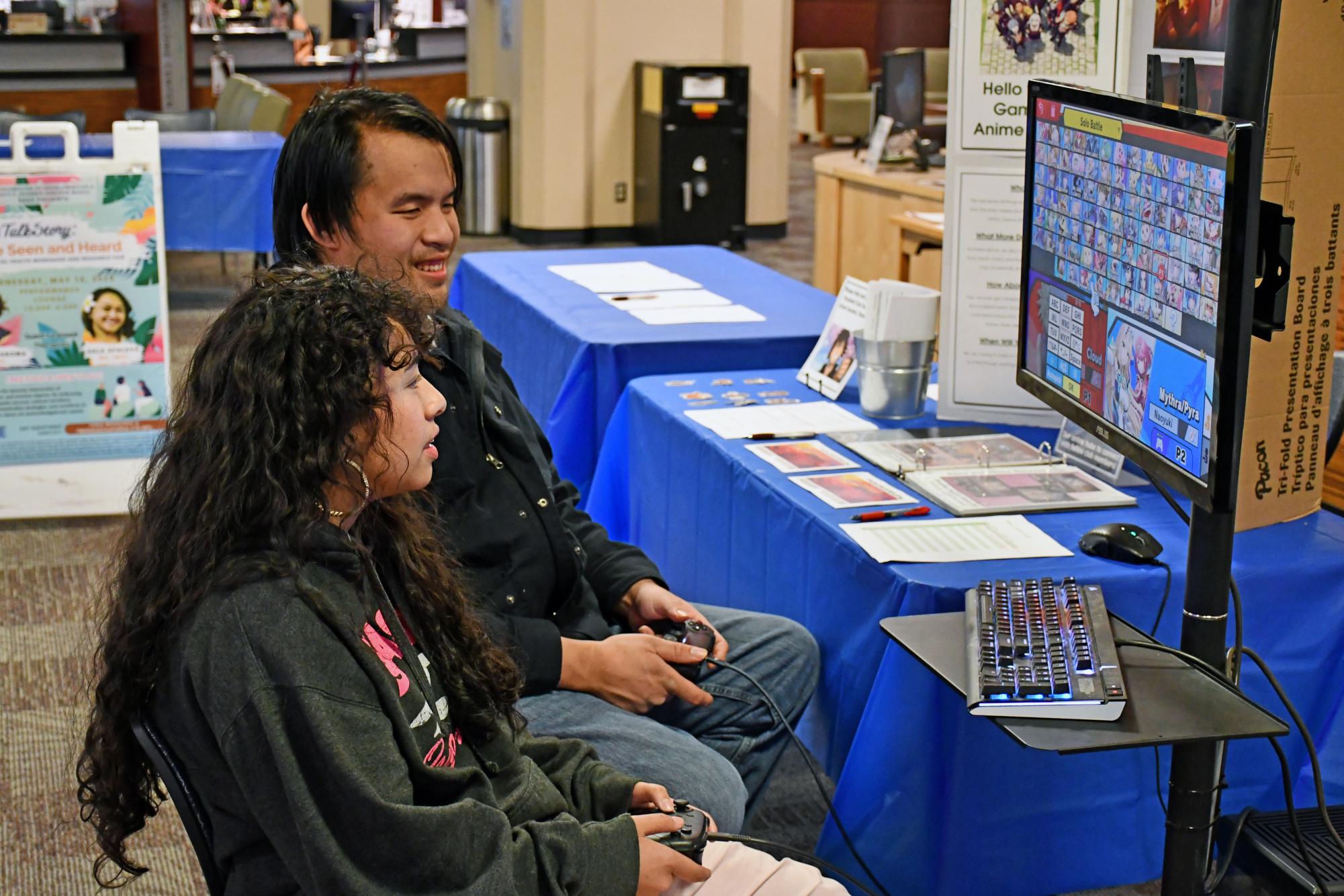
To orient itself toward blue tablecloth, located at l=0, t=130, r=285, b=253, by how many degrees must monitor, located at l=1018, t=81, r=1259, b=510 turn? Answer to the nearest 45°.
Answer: approximately 90° to its right

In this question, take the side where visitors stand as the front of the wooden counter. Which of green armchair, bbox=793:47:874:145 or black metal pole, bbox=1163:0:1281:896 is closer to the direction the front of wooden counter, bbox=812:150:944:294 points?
the black metal pole

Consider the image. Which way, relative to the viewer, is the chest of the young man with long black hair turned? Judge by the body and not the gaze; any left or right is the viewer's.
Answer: facing the viewer and to the right of the viewer

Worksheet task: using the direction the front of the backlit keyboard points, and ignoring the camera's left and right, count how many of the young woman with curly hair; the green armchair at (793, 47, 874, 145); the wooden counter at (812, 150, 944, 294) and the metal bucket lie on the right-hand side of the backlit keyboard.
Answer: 3

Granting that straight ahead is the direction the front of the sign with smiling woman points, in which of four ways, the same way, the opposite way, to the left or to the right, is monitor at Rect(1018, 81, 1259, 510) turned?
to the right

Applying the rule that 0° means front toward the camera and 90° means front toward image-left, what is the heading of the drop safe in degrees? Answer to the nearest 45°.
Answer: approximately 0°

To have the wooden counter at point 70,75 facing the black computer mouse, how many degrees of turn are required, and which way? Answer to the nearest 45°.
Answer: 0° — it already faces it

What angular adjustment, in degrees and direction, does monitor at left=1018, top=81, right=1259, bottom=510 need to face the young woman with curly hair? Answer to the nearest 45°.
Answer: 0° — it already faces them

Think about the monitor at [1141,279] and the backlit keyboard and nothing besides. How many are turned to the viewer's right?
0

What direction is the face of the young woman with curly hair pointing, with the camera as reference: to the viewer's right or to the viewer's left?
to the viewer's right

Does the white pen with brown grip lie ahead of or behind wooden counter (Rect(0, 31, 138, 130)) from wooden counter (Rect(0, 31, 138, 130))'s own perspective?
ahead

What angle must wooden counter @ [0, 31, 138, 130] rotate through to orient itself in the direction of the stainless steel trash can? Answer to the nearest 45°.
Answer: approximately 45° to its left

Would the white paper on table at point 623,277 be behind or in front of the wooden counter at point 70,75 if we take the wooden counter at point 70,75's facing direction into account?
in front

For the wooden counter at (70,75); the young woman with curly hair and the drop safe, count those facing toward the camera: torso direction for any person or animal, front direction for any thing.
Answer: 2

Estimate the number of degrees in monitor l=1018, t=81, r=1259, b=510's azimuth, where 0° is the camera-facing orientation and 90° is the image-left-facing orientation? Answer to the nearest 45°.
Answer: approximately 45°

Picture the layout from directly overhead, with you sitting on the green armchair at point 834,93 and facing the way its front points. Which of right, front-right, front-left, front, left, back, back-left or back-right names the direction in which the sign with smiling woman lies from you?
front-right

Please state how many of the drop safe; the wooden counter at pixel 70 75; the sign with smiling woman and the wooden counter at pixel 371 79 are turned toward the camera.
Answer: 4

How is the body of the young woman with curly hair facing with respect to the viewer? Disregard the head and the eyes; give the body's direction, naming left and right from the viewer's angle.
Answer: facing to the right of the viewer

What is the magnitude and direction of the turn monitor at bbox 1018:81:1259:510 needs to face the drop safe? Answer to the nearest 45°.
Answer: approximately 135° to its right

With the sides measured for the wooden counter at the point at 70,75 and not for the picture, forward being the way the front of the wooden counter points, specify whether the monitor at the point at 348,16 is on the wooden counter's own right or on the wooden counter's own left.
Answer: on the wooden counter's own left

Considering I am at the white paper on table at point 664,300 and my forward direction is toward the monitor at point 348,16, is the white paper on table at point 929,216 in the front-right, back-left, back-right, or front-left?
front-right
